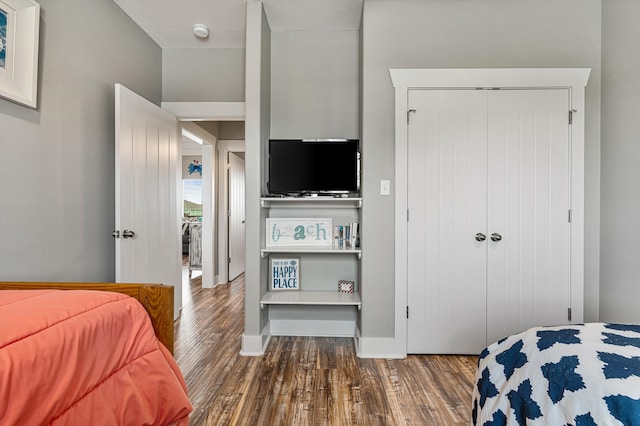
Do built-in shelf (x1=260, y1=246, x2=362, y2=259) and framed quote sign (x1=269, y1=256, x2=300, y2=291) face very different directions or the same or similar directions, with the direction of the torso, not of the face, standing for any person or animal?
same or similar directions

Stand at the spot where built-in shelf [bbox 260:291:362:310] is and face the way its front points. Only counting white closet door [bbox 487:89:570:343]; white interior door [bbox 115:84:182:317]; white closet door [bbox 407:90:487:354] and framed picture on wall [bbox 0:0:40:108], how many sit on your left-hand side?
2

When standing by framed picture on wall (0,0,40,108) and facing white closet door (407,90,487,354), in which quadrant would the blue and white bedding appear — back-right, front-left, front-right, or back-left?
front-right

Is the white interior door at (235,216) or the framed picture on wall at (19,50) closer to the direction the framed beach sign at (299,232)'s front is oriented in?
the framed picture on wall

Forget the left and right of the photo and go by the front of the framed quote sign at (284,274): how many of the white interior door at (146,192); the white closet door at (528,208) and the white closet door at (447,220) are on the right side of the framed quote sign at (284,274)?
1

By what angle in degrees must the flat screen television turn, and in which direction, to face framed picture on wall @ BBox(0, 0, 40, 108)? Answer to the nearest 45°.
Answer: approximately 45° to its right

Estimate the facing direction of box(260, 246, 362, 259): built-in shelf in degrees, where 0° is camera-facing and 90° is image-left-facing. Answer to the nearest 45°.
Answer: approximately 0°

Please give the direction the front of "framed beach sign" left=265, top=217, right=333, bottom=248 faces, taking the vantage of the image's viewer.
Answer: facing the viewer

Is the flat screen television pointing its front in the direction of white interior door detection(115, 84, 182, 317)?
no

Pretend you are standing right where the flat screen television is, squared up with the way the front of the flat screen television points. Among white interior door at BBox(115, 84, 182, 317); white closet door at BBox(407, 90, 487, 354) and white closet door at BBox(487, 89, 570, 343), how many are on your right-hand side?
1

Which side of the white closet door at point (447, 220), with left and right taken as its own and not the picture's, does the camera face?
front
